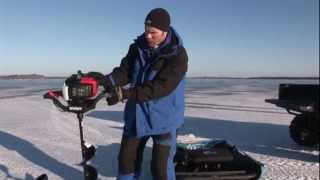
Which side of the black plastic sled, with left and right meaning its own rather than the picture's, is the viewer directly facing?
right

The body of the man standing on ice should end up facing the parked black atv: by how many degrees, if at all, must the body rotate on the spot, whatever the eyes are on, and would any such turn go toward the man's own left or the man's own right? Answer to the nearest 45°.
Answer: approximately 180°

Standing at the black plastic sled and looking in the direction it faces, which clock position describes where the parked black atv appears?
The parked black atv is roughly at 10 o'clock from the black plastic sled.

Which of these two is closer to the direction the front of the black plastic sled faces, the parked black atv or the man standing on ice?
the parked black atv

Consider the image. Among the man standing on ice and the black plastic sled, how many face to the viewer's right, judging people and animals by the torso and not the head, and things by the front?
1

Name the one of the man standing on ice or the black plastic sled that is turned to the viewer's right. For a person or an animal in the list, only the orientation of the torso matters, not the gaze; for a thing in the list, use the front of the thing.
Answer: the black plastic sled

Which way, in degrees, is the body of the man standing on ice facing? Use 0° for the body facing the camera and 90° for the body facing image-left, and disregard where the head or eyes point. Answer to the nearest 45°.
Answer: approximately 45°
